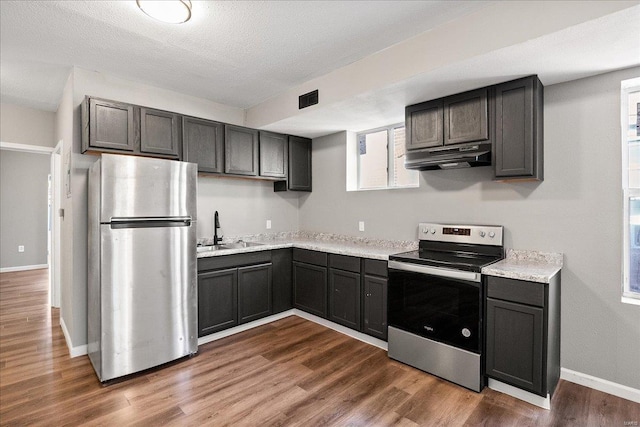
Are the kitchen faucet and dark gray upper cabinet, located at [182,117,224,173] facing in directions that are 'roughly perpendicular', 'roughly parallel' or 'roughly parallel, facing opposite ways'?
roughly parallel

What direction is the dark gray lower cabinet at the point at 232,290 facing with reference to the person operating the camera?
facing the viewer and to the right of the viewer

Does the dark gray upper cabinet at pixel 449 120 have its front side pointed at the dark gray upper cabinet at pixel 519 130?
no

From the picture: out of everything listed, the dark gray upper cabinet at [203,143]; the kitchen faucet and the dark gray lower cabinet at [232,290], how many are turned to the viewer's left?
0

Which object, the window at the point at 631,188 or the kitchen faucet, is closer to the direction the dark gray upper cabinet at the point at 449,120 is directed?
the kitchen faucet

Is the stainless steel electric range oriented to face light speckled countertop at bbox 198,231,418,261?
no

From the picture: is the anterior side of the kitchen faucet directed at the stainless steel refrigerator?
no

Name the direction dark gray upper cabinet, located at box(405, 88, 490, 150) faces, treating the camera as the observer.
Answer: facing the viewer and to the left of the viewer

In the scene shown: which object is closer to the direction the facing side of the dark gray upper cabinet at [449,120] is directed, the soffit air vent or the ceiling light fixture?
the ceiling light fixture

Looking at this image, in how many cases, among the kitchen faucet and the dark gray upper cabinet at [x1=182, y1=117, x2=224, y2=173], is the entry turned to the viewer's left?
0

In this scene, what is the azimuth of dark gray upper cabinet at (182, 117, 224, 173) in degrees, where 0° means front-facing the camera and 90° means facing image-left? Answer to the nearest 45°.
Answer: approximately 315°

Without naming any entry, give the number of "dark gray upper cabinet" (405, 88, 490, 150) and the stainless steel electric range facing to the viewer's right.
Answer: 0

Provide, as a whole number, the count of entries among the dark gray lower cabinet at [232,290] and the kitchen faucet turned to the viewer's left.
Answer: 0
